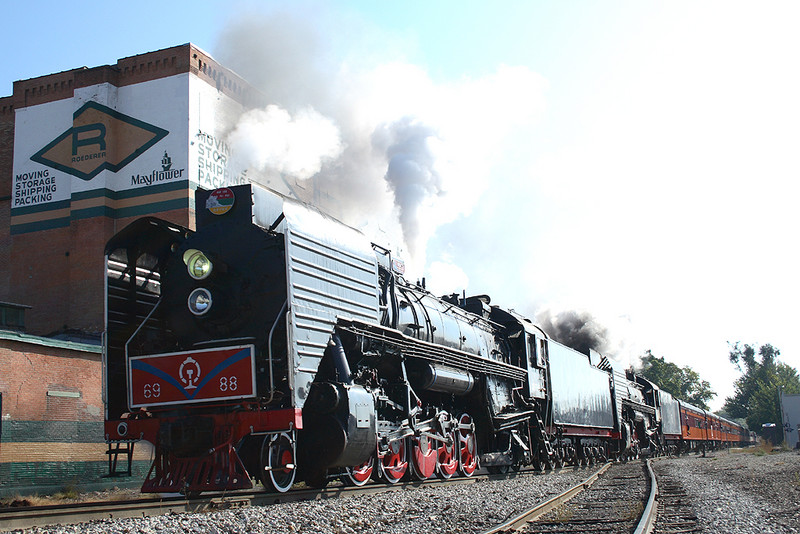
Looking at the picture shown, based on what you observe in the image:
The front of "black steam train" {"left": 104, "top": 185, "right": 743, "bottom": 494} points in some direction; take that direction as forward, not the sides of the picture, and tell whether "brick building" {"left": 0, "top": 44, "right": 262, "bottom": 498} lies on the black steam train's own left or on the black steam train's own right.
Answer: on the black steam train's own right

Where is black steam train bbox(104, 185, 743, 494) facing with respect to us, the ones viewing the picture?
facing the viewer and to the left of the viewer
